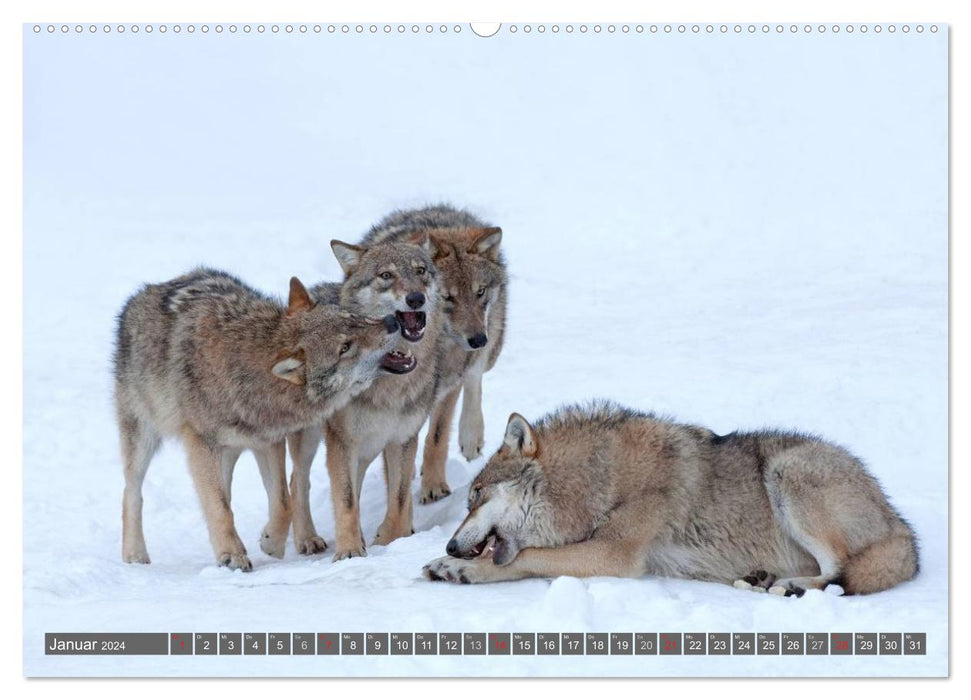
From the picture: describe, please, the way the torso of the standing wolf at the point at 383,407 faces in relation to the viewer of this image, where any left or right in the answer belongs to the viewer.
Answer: facing the viewer and to the right of the viewer

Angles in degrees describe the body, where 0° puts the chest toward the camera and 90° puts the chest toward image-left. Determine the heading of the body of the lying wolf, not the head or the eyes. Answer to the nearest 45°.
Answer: approximately 90°

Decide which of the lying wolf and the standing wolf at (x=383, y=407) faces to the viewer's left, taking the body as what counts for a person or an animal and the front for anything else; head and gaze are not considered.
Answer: the lying wolf

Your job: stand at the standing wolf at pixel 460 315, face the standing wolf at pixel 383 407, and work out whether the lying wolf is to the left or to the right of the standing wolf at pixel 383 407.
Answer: left

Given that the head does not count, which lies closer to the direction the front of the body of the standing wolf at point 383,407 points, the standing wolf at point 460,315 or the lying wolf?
the lying wolf

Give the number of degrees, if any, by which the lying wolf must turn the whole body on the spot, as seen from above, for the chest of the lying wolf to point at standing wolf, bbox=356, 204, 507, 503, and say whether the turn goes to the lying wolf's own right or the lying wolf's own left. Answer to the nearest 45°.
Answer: approximately 45° to the lying wolf's own right

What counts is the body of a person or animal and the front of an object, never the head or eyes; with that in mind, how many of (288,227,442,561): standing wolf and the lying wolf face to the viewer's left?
1
